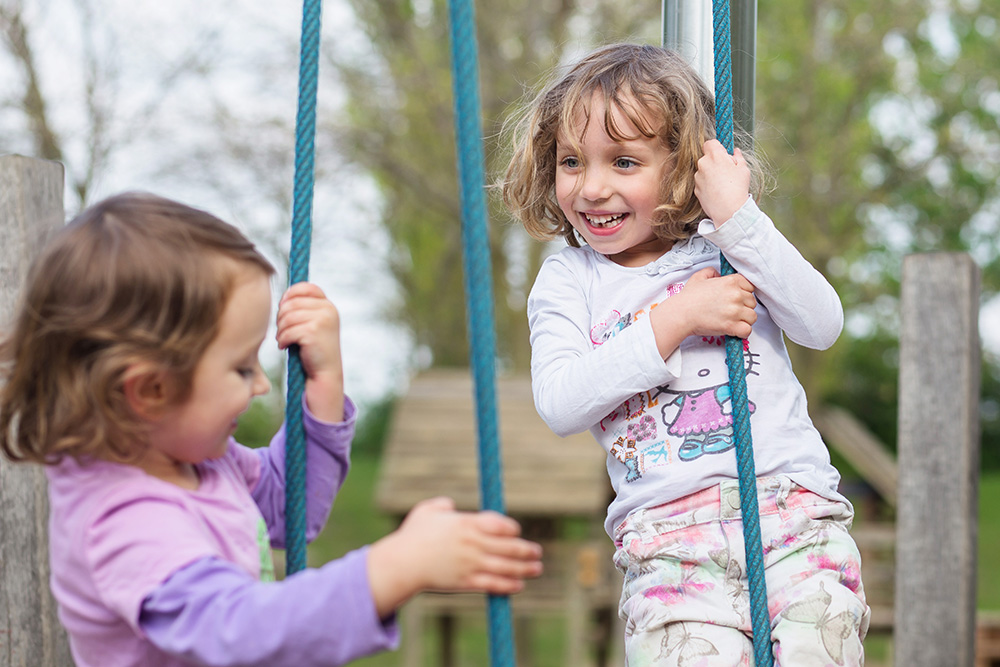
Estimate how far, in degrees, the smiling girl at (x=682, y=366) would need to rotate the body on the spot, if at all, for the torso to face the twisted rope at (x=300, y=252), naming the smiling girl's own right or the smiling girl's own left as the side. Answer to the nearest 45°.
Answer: approximately 45° to the smiling girl's own right

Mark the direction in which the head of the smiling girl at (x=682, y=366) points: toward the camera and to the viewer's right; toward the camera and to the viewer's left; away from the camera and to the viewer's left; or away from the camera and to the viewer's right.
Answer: toward the camera and to the viewer's left

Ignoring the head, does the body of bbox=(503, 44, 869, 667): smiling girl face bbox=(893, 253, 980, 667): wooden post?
no

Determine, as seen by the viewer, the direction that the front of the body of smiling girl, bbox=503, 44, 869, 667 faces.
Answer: toward the camera

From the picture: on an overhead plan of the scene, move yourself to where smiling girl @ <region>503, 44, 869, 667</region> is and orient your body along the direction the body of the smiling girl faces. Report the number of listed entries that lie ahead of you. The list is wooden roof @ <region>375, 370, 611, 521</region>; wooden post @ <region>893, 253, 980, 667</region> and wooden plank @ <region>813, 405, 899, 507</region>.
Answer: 0

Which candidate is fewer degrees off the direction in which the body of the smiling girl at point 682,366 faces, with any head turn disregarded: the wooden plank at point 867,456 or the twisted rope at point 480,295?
the twisted rope

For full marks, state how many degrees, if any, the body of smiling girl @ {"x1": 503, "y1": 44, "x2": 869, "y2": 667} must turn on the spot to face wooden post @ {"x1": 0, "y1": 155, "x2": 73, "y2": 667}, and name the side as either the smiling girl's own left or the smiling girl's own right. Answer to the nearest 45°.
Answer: approximately 90° to the smiling girl's own right

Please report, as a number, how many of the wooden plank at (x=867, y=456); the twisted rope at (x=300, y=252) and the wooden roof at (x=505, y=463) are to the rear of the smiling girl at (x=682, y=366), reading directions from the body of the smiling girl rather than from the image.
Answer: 2
